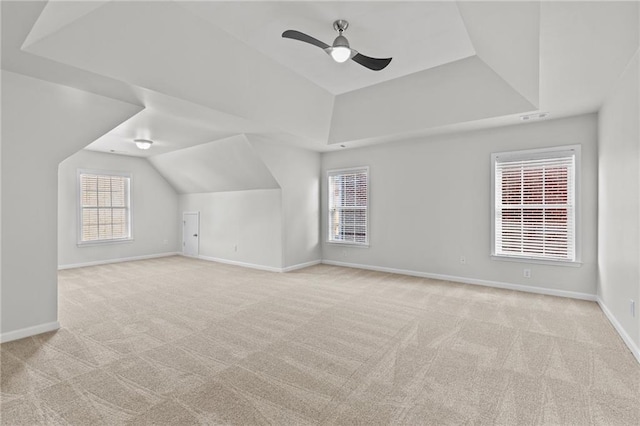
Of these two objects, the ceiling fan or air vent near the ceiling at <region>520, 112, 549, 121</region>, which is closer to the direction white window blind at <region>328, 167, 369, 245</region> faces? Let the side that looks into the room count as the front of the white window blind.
the ceiling fan

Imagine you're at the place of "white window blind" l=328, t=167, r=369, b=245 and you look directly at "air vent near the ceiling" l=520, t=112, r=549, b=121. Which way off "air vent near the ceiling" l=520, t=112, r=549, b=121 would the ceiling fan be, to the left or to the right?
right

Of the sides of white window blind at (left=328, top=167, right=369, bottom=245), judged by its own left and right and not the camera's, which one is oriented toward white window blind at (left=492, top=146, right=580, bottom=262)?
left

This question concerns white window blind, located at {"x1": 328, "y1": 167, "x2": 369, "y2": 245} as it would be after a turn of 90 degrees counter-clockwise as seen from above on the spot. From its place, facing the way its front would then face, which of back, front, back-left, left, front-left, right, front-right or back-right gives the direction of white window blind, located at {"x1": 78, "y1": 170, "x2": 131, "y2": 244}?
back-right

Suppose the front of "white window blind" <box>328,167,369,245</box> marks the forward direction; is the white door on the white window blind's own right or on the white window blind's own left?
on the white window blind's own right

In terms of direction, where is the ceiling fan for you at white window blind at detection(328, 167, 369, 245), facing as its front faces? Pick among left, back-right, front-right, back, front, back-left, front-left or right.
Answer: front-left

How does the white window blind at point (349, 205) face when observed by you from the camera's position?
facing the viewer and to the left of the viewer

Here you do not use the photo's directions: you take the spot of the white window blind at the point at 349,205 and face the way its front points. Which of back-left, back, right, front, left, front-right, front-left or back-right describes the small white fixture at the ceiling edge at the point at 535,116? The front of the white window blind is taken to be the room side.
left
